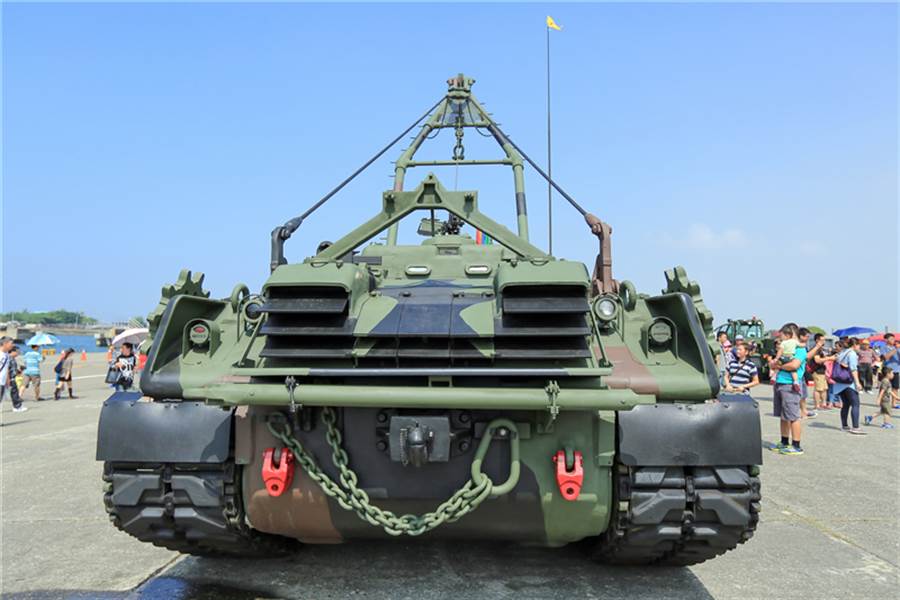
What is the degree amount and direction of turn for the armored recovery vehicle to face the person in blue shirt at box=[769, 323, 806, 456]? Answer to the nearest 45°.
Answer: approximately 45° to its right

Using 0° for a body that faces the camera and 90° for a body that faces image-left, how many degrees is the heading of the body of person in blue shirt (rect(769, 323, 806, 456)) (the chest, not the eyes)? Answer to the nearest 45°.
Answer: approximately 45°

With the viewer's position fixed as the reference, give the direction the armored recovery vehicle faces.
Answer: facing away from the viewer

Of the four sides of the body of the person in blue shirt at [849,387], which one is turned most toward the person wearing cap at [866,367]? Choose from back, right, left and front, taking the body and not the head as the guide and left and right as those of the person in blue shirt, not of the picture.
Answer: left

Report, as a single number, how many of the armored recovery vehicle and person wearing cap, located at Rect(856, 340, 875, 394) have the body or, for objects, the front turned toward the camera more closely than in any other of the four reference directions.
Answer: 1

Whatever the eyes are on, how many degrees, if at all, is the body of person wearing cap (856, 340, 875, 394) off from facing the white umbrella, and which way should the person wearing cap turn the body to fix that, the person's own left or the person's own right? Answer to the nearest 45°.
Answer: approximately 45° to the person's own right

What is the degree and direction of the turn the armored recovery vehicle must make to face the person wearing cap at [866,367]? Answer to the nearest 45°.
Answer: approximately 45° to its right

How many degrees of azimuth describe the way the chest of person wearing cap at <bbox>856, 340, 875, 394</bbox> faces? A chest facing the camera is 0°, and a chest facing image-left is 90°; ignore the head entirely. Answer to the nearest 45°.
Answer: approximately 0°
